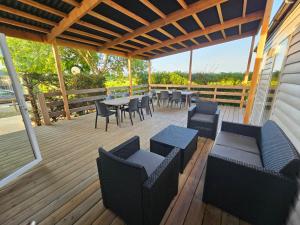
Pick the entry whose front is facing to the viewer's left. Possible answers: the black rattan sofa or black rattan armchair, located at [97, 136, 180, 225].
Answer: the black rattan sofa

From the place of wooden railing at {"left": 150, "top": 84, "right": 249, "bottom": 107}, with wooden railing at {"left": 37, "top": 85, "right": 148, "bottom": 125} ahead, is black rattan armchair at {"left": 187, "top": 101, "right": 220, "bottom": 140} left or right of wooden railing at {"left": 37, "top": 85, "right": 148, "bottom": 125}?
left

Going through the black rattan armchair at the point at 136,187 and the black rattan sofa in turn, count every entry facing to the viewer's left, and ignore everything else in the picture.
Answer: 1

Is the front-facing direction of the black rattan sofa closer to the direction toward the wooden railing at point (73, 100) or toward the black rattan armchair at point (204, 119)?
the wooden railing

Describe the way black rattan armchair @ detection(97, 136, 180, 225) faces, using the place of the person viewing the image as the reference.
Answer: facing away from the viewer and to the right of the viewer

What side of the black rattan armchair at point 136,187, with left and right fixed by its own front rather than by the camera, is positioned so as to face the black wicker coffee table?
front

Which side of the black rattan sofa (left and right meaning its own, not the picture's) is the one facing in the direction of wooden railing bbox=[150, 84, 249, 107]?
right

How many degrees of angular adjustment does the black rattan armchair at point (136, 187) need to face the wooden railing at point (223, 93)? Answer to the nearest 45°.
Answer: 0° — it already faces it

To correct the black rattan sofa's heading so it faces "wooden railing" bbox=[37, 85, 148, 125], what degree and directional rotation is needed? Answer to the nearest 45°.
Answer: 0° — it already faces it

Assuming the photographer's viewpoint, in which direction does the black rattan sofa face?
facing to the left of the viewer
